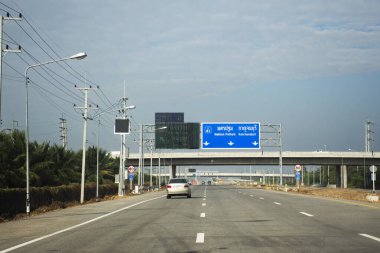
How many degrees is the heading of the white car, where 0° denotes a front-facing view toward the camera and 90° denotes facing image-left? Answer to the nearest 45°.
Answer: approximately 180°
